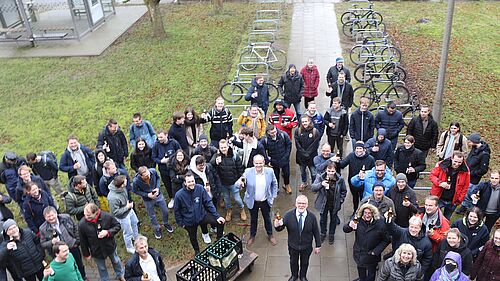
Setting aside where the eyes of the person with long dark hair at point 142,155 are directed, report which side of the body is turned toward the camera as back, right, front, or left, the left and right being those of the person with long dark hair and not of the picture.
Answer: front

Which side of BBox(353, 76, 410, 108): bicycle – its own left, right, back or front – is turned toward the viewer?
right

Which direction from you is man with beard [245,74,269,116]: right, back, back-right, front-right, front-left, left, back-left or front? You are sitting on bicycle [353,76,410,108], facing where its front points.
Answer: back-right

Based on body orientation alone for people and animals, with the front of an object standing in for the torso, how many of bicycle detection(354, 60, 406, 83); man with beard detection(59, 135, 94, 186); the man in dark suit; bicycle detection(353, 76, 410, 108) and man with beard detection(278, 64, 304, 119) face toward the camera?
3

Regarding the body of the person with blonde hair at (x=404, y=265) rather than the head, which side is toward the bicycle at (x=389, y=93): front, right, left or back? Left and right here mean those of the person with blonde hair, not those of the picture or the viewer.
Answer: back

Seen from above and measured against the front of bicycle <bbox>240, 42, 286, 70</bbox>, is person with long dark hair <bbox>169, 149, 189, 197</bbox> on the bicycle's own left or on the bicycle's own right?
on the bicycle's own left

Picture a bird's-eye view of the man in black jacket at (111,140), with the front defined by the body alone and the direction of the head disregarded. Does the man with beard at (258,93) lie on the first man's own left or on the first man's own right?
on the first man's own left

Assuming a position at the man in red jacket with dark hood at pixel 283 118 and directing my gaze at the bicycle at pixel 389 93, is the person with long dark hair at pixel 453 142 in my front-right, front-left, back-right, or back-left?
front-right

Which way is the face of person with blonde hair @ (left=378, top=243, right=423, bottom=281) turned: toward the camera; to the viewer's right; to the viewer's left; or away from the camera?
toward the camera

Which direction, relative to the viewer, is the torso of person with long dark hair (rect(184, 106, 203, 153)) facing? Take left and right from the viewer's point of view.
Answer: facing the viewer

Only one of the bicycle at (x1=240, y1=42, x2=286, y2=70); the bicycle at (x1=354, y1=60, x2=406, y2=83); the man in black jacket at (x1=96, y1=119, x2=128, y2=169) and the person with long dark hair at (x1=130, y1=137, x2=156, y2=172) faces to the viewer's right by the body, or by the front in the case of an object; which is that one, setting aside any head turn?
the bicycle at (x1=354, y1=60, x2=406, y2=83)

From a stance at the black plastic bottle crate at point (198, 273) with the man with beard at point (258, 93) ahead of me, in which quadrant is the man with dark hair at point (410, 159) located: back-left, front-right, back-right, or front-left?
front-right

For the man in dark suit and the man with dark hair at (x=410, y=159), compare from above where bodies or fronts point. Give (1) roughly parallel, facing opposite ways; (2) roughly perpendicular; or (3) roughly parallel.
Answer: roughly parallel

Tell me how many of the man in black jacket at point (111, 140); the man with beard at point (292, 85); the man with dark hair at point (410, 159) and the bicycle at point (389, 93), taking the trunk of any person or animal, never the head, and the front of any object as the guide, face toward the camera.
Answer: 3

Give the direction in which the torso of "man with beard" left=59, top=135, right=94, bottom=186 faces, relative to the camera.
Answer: toward the camera

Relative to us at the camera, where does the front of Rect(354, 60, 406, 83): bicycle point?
facing to the right of the viewer

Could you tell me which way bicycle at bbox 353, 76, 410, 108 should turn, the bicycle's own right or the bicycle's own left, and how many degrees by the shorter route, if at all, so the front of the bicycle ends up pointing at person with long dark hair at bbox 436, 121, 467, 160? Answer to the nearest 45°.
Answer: approximately 90° to the bicycle's own right

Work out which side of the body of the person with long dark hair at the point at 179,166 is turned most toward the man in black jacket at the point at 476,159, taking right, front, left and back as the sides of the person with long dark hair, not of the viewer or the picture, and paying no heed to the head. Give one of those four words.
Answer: left

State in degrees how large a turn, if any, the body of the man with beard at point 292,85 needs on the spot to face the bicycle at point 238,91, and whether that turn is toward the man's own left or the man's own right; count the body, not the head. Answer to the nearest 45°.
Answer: approximately 135° to the man's own right
